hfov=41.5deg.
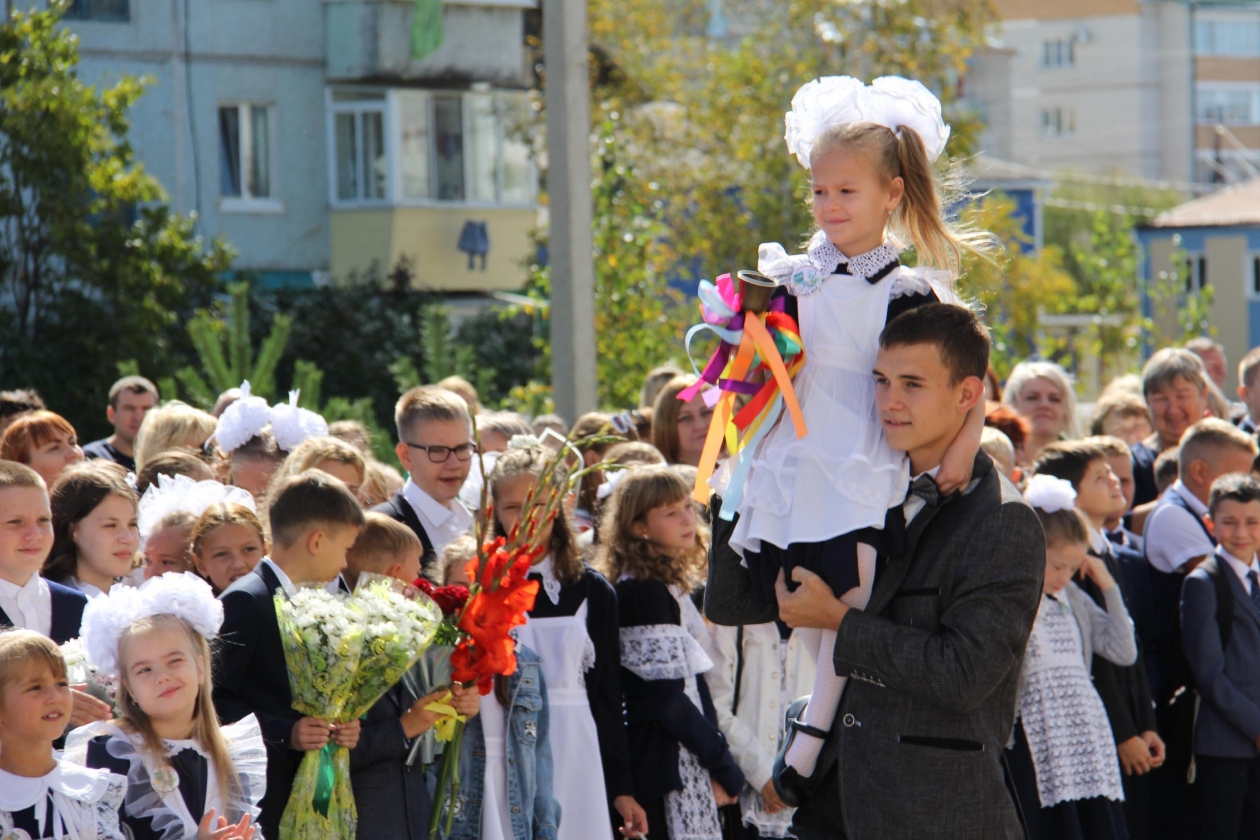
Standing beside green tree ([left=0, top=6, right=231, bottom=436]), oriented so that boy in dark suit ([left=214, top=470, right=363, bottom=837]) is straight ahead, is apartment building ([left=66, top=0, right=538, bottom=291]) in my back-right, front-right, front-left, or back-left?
back-left

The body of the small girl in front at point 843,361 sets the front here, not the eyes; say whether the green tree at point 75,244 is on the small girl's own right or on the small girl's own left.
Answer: on the small girl's own right

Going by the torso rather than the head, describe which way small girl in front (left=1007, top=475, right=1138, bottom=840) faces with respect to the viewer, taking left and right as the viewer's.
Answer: facing the viewer and to the left of the viewer

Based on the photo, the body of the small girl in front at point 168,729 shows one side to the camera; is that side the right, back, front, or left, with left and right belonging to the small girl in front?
front

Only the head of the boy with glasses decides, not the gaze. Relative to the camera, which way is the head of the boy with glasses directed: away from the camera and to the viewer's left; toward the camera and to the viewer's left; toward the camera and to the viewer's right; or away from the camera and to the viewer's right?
toward the camera and to the viewer's right

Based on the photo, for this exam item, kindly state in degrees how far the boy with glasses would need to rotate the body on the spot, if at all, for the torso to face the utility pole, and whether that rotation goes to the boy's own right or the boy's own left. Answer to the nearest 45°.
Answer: approximately 135° to the boy's own left

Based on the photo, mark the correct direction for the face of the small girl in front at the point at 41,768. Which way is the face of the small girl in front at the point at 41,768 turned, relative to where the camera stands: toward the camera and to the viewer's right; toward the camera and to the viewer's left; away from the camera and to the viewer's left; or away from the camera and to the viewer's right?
toward the camera and to the viewer's right

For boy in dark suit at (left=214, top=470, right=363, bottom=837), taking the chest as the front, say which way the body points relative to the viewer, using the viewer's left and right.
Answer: facing to the right of the viewer

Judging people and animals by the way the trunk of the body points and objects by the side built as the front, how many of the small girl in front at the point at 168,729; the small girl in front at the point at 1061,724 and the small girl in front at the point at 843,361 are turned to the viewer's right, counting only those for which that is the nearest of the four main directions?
0

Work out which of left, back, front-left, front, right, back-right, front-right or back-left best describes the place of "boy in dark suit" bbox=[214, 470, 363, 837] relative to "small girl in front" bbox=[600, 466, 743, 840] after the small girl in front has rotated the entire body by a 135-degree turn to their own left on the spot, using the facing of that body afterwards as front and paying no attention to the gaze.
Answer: back-left

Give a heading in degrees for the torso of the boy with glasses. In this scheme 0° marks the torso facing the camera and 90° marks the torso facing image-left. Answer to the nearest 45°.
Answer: approximately 315°

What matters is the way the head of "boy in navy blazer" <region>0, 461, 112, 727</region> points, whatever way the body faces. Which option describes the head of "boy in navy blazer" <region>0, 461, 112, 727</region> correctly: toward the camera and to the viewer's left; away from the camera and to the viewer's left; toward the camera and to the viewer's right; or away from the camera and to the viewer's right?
toward the camera and to the viewer's right

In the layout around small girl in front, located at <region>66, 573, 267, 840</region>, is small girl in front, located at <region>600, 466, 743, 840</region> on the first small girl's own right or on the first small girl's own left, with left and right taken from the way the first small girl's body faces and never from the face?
on the first small girl's own left
